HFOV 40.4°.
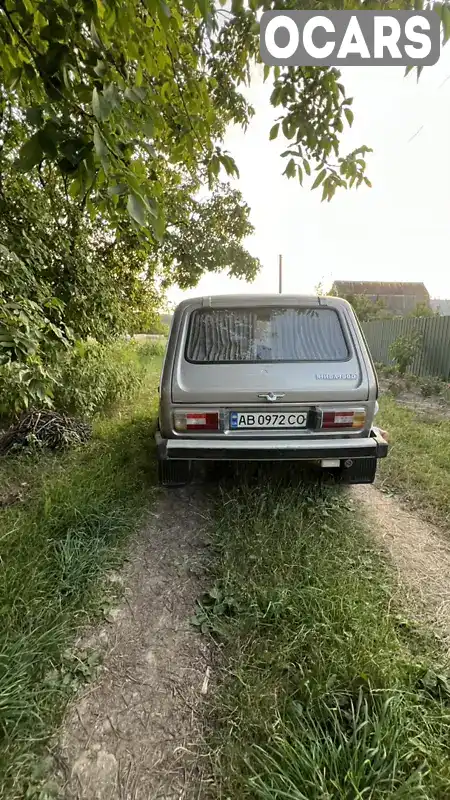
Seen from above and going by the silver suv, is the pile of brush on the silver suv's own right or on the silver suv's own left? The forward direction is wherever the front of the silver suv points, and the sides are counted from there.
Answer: on the silver suv's own left

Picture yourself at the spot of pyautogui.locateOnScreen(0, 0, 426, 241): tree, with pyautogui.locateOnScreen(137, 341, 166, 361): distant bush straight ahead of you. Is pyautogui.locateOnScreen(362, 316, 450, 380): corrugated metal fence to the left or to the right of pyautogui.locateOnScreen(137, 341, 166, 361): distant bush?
right

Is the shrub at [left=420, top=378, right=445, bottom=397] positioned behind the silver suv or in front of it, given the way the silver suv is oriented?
in front

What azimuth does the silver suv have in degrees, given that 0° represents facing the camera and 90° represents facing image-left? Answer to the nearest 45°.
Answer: approximately 180°

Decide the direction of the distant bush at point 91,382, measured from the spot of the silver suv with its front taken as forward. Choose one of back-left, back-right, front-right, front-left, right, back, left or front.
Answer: front-left

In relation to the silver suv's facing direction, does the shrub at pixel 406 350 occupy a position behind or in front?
in front
